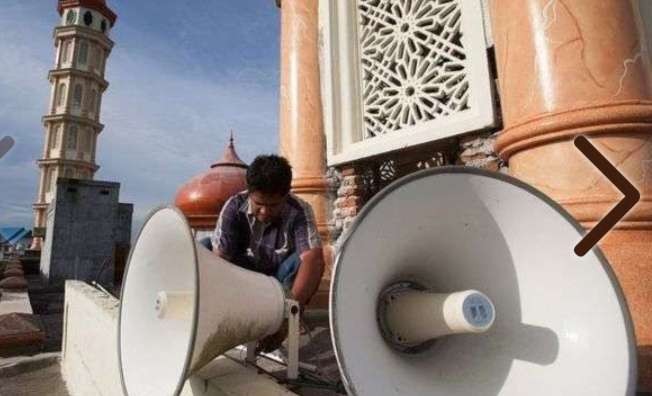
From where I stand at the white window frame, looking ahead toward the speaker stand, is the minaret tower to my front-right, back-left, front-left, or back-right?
back-right

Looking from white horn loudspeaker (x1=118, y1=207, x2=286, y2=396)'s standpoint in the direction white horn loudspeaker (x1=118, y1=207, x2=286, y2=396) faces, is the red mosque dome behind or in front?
behind

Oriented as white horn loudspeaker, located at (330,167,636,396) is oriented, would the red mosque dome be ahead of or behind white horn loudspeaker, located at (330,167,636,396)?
behind

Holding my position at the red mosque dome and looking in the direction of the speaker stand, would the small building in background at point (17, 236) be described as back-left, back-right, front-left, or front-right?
back-right

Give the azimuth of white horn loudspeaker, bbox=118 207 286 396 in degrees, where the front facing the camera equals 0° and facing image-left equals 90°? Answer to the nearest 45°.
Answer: approximately 45°

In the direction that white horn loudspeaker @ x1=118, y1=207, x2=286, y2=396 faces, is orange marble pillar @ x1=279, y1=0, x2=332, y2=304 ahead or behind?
behind

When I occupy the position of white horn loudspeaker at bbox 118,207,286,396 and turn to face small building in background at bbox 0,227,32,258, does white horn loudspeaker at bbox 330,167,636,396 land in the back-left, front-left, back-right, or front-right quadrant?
back-right

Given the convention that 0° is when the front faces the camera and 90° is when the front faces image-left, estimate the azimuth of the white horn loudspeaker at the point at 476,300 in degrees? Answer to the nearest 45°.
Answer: approximately 315°

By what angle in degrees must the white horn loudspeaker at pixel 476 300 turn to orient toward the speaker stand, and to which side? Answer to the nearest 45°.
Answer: approximately 135° to its right
